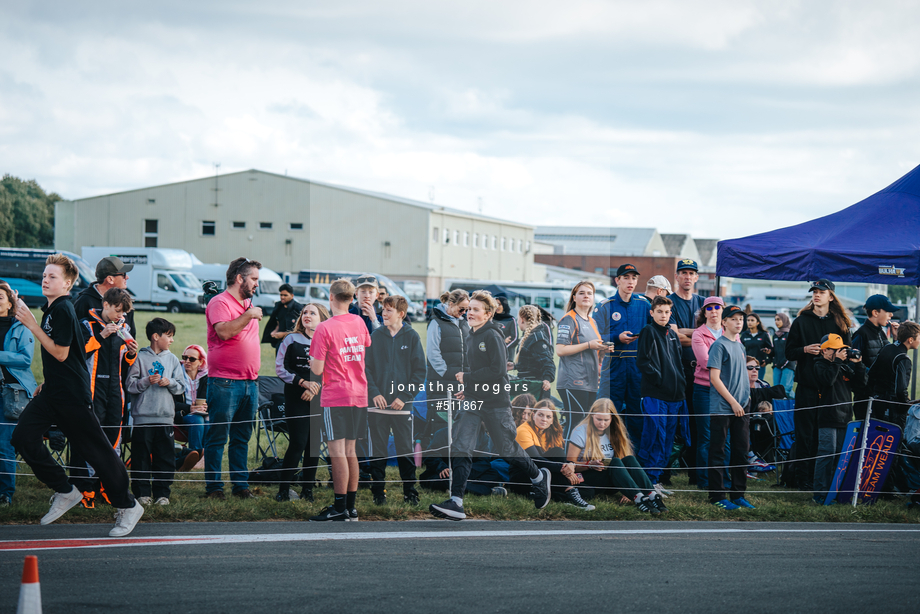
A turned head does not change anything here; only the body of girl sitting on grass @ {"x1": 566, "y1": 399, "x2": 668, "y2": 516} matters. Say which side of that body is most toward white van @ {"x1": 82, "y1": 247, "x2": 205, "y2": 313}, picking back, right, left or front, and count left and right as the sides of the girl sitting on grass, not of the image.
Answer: back

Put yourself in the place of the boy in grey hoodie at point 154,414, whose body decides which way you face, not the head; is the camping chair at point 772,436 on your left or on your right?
on your left

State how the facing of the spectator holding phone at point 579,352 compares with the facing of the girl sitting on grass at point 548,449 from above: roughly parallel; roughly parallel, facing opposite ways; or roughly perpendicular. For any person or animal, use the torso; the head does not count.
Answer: roughly parallel

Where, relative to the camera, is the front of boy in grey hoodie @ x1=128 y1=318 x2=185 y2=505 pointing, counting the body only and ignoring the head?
toward the camera

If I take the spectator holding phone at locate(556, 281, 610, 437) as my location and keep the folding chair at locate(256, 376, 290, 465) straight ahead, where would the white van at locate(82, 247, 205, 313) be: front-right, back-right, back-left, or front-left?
front-right

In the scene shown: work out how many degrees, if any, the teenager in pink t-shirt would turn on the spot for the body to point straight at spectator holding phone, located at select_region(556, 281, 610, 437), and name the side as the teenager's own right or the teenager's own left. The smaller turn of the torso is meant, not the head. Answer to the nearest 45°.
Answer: approximately 90° to the teenager's own right

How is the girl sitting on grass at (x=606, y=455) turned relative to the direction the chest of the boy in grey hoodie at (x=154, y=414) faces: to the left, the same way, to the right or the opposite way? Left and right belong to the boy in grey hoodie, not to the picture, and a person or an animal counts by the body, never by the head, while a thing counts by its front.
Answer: the same way

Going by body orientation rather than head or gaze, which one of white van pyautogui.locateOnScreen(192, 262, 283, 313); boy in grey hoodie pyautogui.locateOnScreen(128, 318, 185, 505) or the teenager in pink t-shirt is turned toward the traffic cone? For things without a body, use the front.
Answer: the boy in grey hoodie

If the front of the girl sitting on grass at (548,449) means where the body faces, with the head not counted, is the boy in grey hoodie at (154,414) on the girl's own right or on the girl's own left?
on the girl's own right

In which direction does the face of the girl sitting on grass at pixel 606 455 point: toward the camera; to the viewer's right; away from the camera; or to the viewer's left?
toward the camera

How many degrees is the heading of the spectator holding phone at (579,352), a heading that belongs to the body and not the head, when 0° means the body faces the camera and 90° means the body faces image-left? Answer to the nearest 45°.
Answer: approximately 315°

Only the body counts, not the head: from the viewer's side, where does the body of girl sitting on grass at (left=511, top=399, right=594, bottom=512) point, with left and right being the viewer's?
facing the viewer and to the right of the viewer
